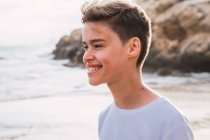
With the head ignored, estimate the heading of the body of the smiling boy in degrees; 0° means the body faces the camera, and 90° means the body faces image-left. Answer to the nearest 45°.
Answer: approximately 45°

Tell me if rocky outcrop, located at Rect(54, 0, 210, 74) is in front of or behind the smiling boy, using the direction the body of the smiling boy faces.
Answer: behind

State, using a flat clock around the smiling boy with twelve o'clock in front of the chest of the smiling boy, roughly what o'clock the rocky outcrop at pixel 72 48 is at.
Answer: The rocky outcrop is roughly at 4 o'clock from the smiling boy.
